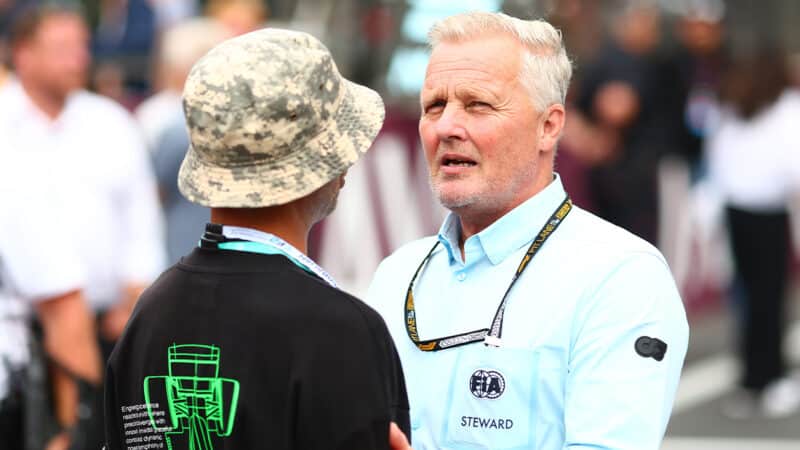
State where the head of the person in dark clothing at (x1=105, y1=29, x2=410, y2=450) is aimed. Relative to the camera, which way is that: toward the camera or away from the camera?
away from the camera

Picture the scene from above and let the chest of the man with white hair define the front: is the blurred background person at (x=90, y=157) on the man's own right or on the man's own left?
on the man's own right

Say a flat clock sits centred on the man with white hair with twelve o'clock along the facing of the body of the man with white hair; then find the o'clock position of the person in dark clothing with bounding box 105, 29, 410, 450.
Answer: The person in dark clothing is roughly at 12 o'clock from the man with white hair.

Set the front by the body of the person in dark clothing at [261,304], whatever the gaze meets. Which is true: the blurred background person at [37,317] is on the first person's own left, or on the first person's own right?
on the first person's own left

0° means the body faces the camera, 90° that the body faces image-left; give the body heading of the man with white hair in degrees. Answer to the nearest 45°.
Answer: approximately 45°

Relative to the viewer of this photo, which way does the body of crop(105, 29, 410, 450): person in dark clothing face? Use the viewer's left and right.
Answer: facing away from the viewer and to the right of the viewer

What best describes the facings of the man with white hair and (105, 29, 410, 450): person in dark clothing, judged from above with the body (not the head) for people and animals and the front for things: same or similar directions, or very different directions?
very different directions

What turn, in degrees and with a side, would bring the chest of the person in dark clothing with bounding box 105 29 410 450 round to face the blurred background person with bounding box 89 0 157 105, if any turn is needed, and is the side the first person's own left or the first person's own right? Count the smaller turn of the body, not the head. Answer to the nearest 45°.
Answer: approximately 45° to the first person's own left

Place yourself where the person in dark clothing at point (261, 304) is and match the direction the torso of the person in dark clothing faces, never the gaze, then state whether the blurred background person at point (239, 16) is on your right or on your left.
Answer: on your left
